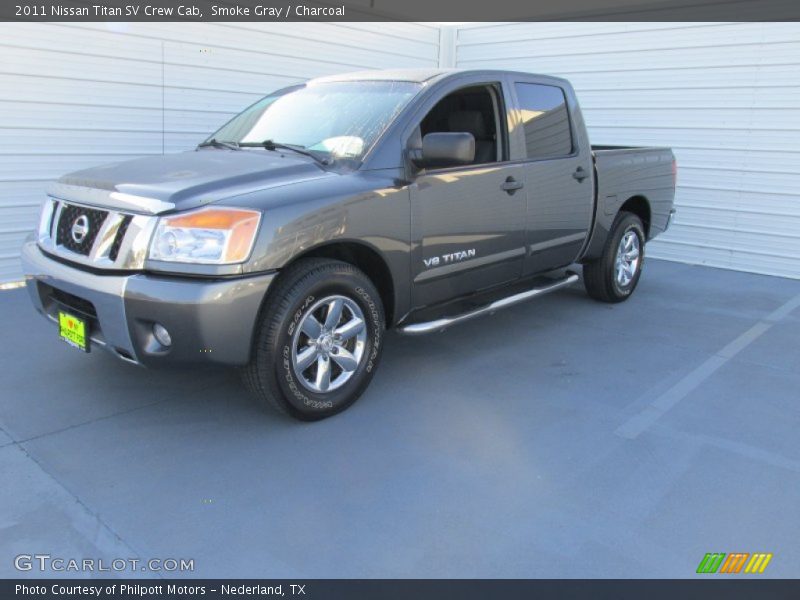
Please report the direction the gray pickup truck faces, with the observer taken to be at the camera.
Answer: facing the viewer and to the left of the viewer
